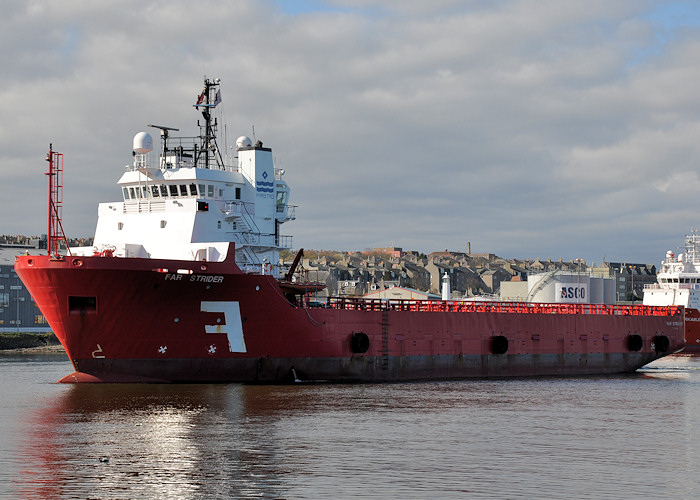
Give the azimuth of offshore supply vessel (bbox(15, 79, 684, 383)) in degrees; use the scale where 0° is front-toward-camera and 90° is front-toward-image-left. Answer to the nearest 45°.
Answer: approximately 45°
